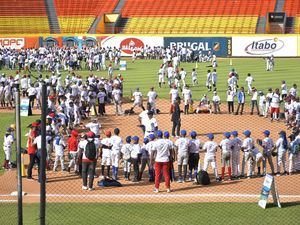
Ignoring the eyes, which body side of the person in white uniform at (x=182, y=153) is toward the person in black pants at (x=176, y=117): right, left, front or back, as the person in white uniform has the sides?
front

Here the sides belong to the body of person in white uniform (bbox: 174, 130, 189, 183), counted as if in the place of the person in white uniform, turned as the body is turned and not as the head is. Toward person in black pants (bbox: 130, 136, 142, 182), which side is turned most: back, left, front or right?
left

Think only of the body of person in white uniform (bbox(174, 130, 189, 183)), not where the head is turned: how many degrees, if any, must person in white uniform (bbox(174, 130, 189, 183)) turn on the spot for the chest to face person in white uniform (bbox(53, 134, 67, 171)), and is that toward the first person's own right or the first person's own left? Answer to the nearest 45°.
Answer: approximately 90° to the first person's own left

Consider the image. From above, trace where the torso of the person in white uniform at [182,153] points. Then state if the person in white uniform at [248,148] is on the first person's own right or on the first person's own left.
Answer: on the first person's own right

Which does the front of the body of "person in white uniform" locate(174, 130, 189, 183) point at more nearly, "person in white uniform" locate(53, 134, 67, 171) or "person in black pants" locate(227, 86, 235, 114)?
the person in black pants

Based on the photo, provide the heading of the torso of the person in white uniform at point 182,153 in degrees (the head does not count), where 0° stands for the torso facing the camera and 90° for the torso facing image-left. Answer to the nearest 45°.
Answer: approximately 180°

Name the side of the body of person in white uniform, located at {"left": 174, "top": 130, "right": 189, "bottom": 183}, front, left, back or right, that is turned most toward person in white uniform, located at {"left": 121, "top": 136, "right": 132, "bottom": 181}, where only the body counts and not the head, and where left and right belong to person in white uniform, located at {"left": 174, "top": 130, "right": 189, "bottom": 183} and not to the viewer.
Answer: left
